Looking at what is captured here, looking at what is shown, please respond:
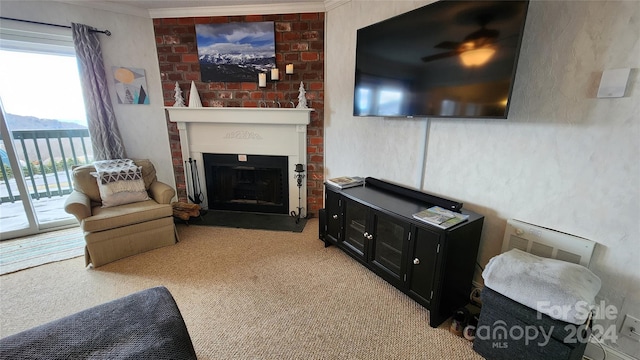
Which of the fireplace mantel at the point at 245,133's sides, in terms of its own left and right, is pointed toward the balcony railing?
right

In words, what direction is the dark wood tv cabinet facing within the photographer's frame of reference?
facing the viewer and to the left of the viewer

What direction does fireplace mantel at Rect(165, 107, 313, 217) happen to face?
toward the camera

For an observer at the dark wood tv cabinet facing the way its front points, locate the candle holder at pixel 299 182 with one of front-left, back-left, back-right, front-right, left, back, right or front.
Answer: right

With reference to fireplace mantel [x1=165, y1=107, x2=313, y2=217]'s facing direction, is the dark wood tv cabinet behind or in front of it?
in front

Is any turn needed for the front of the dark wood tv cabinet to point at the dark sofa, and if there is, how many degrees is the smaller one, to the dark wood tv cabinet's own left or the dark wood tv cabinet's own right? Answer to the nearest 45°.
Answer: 0° — it already faces it

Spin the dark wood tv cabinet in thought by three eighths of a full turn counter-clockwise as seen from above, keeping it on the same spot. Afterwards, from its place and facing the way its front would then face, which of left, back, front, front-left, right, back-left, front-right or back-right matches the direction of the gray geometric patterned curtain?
back

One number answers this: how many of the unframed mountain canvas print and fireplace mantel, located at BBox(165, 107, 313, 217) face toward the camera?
2

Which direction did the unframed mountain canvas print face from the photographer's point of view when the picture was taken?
facing the viewer

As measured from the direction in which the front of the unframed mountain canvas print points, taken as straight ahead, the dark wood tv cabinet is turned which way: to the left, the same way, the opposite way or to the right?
to the right

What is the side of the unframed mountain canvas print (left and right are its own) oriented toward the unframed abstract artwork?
right

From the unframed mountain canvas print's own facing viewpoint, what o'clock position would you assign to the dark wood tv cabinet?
The dark wood tv cabinet is roughly at 11 o'clock from the unframed mountain canvas print.

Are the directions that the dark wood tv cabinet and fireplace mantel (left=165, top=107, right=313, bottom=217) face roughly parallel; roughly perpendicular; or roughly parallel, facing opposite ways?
roughly perpendicular

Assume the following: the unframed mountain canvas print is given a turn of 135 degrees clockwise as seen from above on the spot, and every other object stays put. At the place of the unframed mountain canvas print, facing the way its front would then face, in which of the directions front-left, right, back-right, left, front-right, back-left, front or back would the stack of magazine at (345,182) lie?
back

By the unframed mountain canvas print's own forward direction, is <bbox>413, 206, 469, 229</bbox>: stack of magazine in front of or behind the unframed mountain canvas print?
in front

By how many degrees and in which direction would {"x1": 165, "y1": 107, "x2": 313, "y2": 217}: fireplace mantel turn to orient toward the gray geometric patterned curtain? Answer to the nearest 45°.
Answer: approximately 90° to its right
